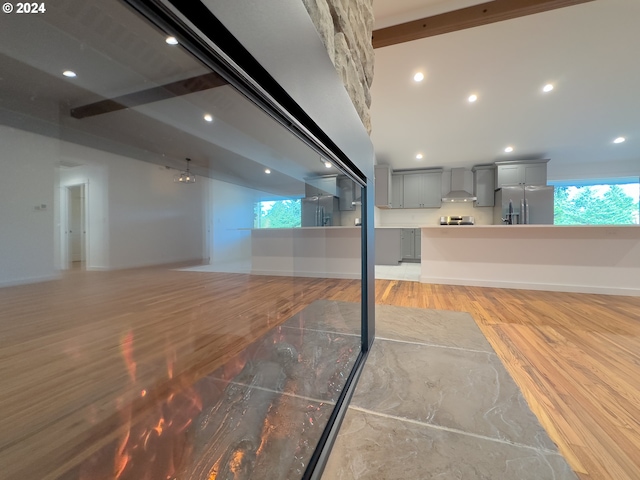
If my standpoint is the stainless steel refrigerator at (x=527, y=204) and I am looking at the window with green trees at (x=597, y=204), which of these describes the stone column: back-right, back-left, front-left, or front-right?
back-right

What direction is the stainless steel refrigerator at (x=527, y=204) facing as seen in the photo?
toward the camera

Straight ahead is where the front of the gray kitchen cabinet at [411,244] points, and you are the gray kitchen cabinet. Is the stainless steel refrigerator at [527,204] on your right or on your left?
on your left

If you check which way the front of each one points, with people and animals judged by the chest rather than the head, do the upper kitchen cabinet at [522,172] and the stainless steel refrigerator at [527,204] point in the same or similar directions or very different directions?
same or similar directions

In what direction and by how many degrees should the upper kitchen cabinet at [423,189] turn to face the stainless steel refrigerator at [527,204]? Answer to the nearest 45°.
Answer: approximately 90° to its left

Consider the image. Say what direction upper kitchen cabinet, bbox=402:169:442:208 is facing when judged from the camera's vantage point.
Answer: facing the viewer

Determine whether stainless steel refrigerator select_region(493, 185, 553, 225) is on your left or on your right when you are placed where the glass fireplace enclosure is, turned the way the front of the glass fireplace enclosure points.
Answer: on your left

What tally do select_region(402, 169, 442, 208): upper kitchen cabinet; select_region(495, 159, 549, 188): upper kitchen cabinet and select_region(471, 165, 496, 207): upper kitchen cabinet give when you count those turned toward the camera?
3

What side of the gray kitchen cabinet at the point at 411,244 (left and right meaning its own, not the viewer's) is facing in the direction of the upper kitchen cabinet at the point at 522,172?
left

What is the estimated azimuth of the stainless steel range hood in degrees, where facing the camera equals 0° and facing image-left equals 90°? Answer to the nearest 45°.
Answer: approximately 0°

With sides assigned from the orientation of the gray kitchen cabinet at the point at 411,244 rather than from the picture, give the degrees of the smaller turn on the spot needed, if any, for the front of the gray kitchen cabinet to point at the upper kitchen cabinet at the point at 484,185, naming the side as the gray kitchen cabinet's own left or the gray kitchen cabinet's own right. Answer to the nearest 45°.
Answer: approximately 90° to the gray kitchen cabinet's own left

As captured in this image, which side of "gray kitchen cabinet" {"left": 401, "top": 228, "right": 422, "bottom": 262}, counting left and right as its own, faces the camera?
front

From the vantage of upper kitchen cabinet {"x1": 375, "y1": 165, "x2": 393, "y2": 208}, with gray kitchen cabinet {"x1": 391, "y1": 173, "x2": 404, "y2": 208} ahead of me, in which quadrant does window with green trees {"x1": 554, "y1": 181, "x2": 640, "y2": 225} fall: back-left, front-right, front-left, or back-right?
front-right

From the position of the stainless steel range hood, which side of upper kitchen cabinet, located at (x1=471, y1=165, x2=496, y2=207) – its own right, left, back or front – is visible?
right

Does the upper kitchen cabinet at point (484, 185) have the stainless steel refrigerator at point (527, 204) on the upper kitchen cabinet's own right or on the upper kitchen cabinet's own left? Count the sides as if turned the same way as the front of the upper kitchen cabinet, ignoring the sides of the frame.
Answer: on the upper kitchen cabinet's own left

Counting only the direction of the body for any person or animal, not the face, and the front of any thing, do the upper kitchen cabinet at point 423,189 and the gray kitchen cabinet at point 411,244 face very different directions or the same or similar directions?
same or similar directions

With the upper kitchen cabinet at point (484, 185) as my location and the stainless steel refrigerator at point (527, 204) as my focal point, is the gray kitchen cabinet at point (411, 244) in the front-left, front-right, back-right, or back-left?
back-right

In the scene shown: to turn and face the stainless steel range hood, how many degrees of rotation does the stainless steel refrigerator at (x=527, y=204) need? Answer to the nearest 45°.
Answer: approximately 90° to its right

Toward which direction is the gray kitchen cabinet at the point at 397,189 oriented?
toward the camera
